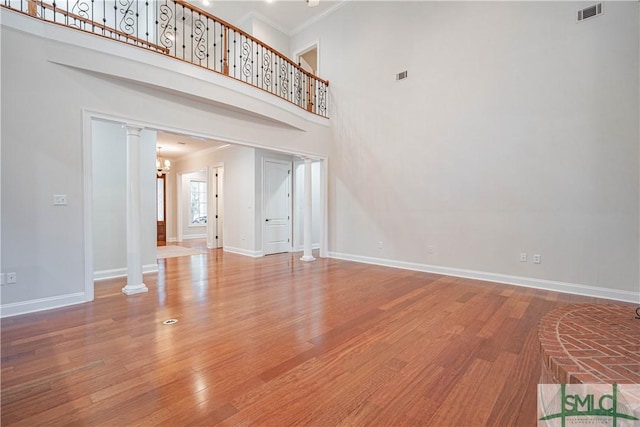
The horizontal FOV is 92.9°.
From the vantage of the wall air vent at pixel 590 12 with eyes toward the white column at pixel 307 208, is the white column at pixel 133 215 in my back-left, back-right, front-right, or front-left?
front-left

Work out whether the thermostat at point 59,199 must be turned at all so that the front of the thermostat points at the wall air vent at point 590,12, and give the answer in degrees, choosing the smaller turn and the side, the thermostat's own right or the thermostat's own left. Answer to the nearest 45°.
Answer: approximately 45° to the thermostat's own left

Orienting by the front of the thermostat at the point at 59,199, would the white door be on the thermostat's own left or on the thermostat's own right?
on the thermostat's own left

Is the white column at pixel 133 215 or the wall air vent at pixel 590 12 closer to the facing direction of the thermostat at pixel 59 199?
the wall air vent

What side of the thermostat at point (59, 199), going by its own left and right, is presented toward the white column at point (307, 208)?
left

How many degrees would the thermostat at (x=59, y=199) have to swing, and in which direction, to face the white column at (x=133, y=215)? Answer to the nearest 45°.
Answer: approximately 90° to its left

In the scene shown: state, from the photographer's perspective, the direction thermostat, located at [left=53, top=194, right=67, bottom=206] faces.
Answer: facing the viewer

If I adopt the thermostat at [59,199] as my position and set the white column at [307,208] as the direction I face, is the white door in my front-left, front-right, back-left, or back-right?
front-left

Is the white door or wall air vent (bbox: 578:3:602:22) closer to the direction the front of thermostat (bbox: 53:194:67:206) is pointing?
the wall air vent

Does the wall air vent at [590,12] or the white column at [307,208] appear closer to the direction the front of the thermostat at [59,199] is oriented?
the wall air vent

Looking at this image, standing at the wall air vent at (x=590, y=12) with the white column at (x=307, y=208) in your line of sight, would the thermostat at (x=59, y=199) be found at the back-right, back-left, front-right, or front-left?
front-left

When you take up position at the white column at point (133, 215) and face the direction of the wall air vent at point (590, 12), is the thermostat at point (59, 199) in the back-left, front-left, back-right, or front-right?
back-right
